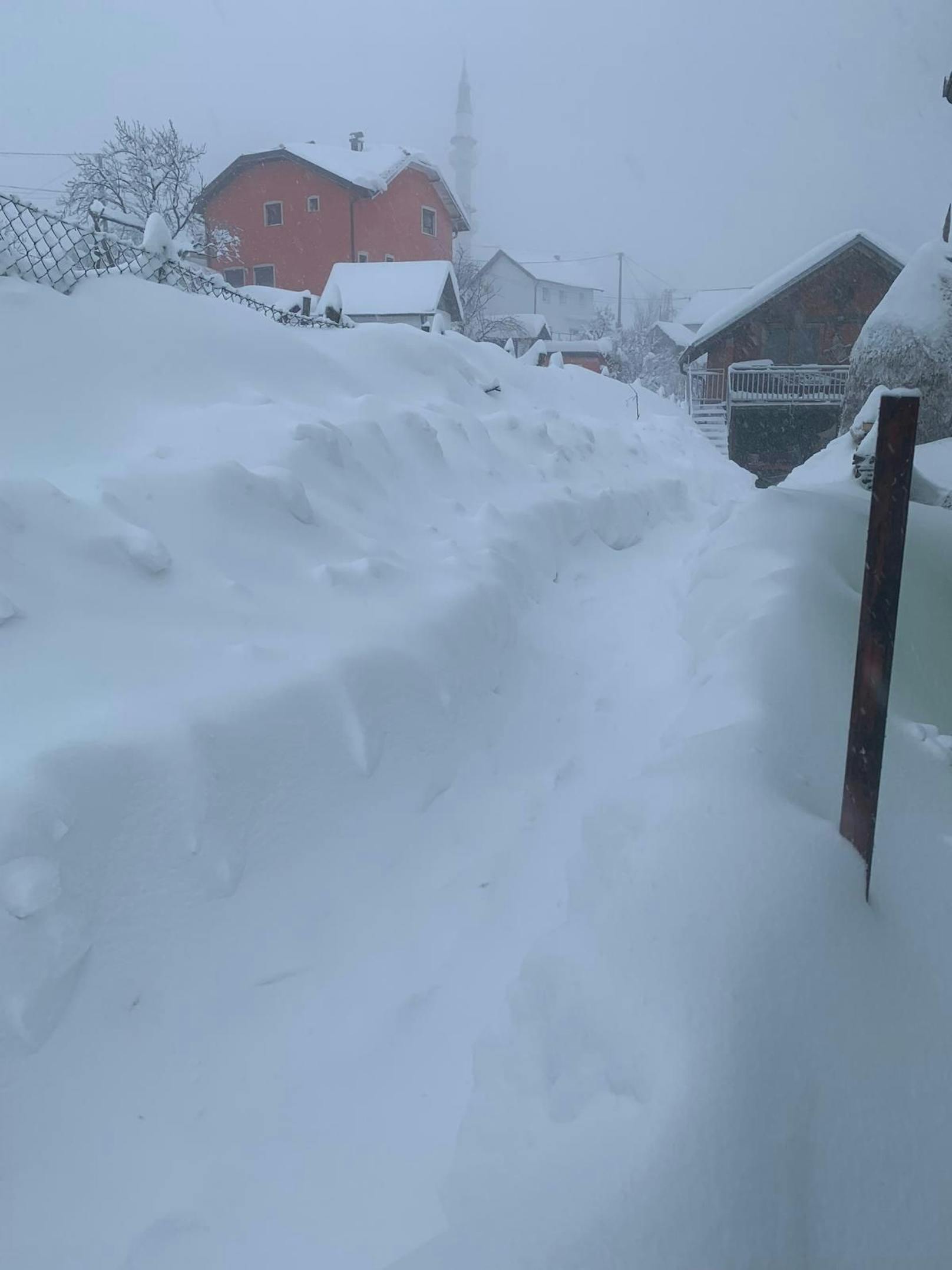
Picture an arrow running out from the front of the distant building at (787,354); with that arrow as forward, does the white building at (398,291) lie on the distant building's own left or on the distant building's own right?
on the distant building's own right

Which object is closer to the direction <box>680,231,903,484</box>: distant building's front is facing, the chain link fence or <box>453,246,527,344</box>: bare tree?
the chain link fence

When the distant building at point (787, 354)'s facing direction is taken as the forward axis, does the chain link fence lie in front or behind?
in front

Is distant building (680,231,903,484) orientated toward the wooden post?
yes

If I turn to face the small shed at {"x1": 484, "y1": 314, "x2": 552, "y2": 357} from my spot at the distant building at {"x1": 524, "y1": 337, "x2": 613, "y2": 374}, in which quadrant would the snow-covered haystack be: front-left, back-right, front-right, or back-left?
back-left

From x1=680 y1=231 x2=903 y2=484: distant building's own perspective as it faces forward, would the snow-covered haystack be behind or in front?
in front

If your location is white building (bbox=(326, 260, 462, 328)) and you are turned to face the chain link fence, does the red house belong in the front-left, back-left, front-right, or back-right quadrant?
back-right

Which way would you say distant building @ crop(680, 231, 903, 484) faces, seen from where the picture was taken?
facing the viewer
